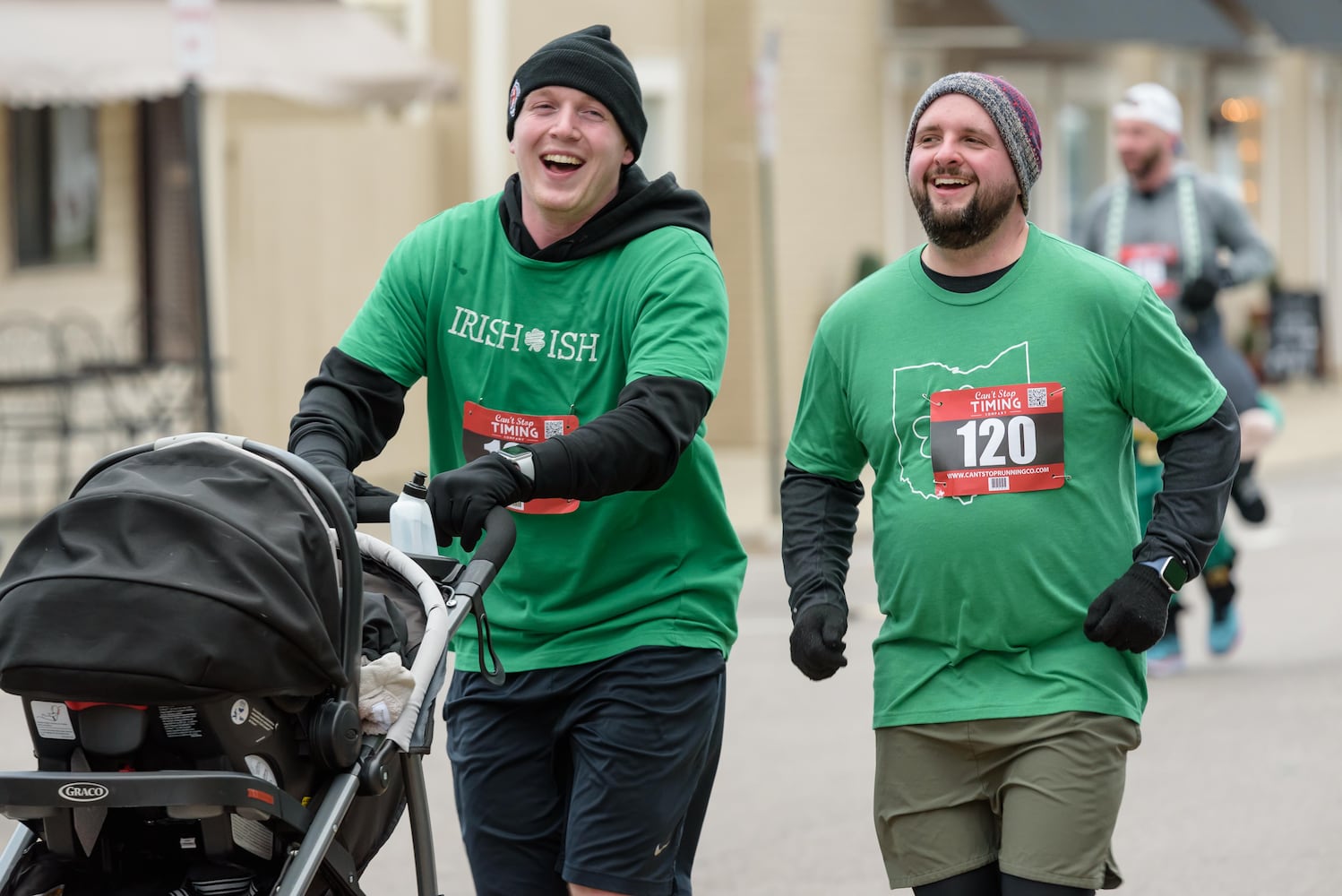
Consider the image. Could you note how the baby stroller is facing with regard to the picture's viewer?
facing the viewer and to the left of the viewer

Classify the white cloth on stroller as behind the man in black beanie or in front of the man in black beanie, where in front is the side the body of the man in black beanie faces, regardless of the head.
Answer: in front

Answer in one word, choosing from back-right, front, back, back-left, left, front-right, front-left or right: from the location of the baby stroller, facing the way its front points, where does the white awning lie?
back-right

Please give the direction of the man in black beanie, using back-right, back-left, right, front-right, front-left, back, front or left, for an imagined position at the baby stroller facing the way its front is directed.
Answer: back

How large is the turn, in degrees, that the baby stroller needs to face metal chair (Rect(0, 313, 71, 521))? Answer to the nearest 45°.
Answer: approximately 135° to its right

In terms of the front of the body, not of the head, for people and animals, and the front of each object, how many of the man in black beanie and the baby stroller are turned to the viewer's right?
0

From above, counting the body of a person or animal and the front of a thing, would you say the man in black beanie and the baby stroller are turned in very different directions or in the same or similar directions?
same or similar directions

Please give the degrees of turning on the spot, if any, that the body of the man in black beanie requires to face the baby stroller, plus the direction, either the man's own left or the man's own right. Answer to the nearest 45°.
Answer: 0° — they already face it

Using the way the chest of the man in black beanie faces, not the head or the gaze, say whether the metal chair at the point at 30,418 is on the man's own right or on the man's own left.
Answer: on the man's own right

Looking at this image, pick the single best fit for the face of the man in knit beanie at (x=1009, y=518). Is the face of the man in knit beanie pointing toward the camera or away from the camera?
toward the camera

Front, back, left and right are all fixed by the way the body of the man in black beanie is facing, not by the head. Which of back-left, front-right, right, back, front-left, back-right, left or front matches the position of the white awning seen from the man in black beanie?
back-right

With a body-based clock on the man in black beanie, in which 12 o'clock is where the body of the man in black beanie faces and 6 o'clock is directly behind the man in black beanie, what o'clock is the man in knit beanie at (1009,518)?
The man in knit beanie is roughly at 8 o'clock from the man in black beanie.
